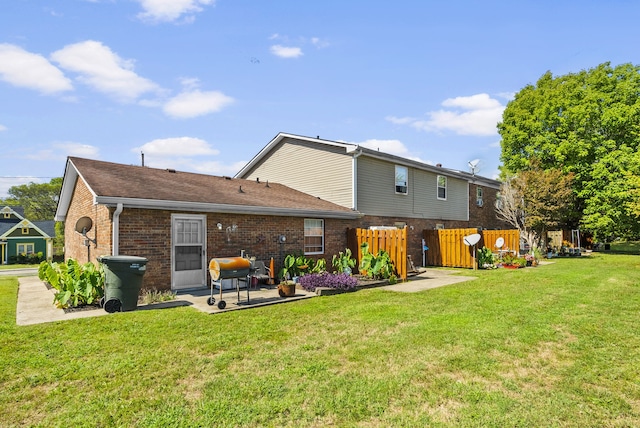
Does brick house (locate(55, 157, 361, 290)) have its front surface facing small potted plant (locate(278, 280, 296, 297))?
yes

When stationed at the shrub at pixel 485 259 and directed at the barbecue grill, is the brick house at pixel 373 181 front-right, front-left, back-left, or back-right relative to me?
front-right

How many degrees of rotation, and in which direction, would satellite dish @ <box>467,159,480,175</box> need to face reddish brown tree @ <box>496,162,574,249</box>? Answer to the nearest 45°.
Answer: approximately 135° to its left

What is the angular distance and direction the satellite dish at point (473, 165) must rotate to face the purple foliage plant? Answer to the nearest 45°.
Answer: approximately 45° to its left

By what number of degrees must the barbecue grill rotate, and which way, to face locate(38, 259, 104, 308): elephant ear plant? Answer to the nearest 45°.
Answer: approximately 135° to its right

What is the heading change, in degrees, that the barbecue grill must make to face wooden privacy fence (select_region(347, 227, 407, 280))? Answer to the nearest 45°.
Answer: approximately 90° to its left

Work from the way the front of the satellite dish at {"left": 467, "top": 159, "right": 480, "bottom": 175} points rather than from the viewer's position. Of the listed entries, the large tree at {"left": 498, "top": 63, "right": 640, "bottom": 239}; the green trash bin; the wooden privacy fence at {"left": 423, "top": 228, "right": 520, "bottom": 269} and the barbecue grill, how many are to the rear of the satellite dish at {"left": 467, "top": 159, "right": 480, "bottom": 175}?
1

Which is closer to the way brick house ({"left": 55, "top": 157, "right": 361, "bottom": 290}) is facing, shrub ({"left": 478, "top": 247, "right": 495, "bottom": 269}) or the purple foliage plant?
the purple foliage plant

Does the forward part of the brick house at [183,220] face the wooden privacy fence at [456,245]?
no

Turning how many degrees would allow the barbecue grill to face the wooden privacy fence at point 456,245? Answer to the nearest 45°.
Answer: approximately 90° to its left

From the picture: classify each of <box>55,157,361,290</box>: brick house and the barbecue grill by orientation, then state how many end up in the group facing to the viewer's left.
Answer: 0

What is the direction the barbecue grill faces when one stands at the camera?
facing the viewer and to the right of the viewer

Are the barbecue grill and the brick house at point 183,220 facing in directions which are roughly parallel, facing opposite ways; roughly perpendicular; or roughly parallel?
roughly parallel

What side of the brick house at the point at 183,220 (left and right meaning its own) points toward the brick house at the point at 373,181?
left

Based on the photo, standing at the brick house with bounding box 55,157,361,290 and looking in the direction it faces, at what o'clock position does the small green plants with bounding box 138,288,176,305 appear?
The small green plants is roughly at 2 o'clock from the brick house.

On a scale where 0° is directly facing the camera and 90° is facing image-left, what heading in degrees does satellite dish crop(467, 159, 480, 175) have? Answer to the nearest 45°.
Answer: approximately 45°
